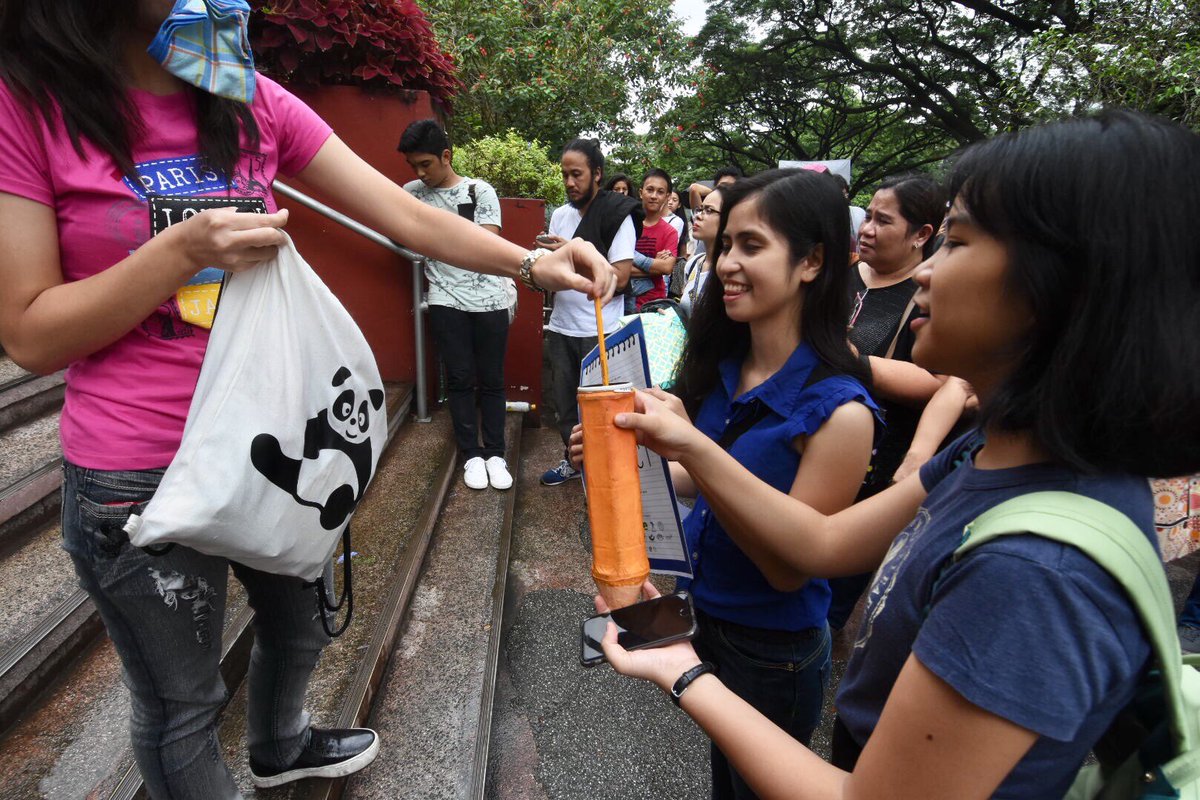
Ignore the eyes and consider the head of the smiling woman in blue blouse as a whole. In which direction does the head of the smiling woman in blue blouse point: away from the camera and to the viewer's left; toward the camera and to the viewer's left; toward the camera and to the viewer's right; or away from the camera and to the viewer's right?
toward the camera and to the viewer's left

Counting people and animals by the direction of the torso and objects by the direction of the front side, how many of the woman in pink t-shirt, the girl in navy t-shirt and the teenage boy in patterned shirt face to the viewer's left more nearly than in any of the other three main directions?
1

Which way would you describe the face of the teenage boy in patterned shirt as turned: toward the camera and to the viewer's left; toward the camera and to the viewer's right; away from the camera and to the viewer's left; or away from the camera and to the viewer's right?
toward the camera and to the viewer's left

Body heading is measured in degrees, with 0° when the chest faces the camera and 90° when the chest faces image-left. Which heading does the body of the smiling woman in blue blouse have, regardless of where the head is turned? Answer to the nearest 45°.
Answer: approximately 45°

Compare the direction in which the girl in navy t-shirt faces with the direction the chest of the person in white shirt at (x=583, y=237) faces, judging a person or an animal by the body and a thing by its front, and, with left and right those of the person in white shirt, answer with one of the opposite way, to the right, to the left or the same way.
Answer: to the right

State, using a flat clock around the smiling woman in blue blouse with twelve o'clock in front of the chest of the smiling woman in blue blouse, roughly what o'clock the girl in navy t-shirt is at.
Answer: The girl in navy t-shirt is roughly at 10 o'clock from the smiling woman in blue blouse.

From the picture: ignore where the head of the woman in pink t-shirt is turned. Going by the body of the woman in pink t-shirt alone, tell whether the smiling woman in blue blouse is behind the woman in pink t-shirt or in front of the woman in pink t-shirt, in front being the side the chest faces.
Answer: in front

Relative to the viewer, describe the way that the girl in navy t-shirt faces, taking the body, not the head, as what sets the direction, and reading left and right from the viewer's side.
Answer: facing to the left of the viewer

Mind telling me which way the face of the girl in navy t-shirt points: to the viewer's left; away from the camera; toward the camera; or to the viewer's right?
to the viewer's left

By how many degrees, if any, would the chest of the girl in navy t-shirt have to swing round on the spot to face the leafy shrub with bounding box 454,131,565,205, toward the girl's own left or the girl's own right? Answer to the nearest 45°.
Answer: approximately 45° to the girl's own right

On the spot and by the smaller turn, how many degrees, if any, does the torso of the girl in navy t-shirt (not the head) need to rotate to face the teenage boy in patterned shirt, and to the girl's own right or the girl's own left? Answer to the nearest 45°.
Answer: approximately 45° to the girl's own right
